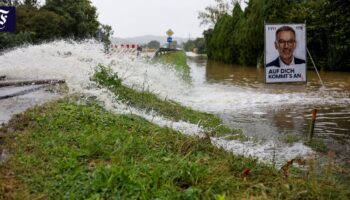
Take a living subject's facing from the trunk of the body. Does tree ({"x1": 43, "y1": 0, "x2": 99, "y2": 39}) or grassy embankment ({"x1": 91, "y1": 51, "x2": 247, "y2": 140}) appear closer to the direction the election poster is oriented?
the grassy embankment

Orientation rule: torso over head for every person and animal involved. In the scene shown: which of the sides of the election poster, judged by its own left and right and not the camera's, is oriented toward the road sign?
back

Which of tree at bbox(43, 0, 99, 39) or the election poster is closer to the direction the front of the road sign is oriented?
the election poster

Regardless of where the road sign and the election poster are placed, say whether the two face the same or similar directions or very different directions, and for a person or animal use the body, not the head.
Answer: same or similar directions

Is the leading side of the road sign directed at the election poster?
yes

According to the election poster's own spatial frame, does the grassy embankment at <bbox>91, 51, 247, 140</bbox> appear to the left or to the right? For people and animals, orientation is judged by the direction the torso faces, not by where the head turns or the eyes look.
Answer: on its right

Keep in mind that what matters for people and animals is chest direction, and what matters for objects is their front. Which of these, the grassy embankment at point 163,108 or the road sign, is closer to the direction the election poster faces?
the grassy embankment

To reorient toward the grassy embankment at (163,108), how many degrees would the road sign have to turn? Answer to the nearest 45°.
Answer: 0° — it already faces it

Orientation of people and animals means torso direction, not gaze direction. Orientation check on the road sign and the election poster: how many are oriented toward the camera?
2

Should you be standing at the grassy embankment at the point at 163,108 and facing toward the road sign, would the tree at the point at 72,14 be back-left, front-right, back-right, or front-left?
front-left

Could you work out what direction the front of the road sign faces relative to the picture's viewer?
facing the viewer

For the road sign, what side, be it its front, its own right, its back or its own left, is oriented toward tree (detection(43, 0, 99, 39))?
right
